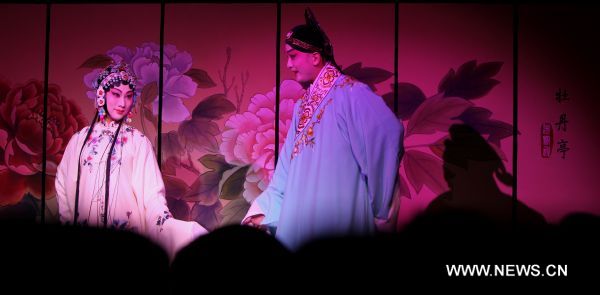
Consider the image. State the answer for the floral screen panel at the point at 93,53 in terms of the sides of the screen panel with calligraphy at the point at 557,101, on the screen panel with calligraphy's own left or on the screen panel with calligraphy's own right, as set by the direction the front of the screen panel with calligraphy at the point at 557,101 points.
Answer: on the screen panel with calligraphy's own right

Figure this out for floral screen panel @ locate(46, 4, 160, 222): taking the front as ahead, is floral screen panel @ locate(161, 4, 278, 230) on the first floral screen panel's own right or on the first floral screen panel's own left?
on the first floral screen panel's own left

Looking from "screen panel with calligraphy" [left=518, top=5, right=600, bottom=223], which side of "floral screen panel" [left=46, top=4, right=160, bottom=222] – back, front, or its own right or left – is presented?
left

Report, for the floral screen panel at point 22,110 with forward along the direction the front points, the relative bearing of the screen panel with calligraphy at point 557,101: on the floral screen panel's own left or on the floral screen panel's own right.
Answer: on the floral screen panel's own left

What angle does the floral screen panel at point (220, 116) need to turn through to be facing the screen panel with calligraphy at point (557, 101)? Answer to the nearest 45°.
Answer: approximately 90° to its left

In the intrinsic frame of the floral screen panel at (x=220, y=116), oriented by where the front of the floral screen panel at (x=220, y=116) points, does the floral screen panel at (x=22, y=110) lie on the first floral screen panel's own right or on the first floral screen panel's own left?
on the first floral screen panel's own right

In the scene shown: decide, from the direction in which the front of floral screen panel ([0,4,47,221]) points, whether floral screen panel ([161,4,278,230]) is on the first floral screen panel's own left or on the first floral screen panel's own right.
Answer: on the first floral screen panel's own left

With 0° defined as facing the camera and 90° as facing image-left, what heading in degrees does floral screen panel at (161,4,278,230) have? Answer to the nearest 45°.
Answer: approximately 0°
